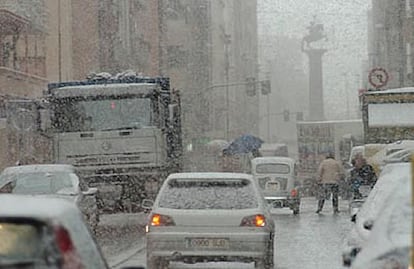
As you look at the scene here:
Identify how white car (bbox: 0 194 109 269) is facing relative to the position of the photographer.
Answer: facing away from the viewer

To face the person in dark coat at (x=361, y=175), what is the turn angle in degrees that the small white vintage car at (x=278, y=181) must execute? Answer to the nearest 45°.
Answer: approximately 135° to its right

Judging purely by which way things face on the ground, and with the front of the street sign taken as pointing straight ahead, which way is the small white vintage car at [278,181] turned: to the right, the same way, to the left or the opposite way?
the opposite way

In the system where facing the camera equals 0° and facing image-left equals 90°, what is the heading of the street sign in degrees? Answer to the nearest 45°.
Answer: approximately 0°

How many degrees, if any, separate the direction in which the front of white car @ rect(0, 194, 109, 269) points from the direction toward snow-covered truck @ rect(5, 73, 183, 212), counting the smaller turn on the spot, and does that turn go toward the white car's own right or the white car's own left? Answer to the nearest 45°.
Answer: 0° — it already faces it

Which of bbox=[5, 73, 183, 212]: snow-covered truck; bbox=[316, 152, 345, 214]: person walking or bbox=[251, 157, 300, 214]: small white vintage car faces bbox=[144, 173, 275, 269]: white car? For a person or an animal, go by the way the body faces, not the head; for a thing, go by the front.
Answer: the snow-covered truck

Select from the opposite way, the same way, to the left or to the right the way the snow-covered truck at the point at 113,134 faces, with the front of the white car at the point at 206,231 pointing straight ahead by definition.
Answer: the opposite way

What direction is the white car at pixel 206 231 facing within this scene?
away from the camera

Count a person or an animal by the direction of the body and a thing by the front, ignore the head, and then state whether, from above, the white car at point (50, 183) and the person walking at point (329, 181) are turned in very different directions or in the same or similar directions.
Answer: very different directions
